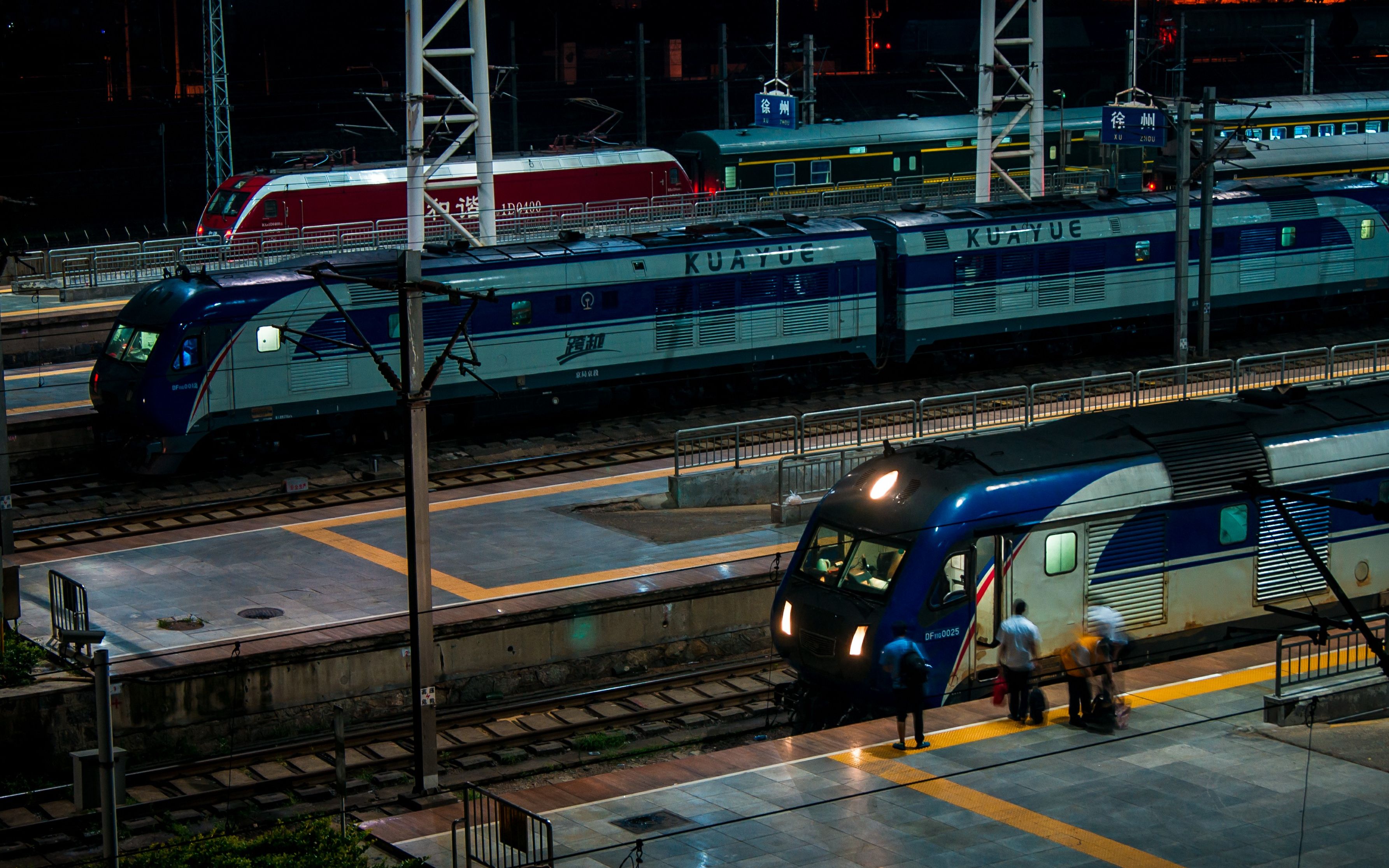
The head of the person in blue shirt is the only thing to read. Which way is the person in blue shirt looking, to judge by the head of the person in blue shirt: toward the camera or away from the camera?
away from the camera

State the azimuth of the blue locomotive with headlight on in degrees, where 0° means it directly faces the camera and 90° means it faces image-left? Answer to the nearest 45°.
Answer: approximately 45°

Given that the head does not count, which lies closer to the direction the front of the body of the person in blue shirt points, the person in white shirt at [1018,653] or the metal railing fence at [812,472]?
the metal railing fence

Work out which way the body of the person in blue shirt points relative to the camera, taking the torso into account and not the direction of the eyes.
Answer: away from the camera

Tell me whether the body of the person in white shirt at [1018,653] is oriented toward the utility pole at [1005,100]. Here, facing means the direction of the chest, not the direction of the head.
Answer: yes

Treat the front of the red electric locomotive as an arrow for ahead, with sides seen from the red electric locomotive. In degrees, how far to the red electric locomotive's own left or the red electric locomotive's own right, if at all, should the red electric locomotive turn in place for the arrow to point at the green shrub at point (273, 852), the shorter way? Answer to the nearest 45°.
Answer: approximately 45° to the red electric locomotive's own left

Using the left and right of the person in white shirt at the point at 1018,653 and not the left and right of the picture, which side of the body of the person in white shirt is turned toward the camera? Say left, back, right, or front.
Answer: back

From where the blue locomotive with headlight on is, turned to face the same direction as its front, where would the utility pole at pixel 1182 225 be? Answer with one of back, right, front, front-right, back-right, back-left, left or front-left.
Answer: back-right

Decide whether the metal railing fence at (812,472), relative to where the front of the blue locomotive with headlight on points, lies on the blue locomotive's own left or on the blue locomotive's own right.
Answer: on the blue locomotive's own right

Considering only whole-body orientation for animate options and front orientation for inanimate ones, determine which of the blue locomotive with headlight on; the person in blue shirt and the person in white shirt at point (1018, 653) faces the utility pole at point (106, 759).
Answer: the blue locomotive with headlight on

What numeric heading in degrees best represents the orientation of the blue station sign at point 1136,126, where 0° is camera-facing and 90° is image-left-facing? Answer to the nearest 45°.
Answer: approximately 0°

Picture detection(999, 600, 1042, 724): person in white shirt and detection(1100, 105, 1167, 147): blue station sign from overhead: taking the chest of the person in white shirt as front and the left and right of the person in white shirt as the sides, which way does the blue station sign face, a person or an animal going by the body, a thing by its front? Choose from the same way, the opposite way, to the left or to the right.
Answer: the opposite way
